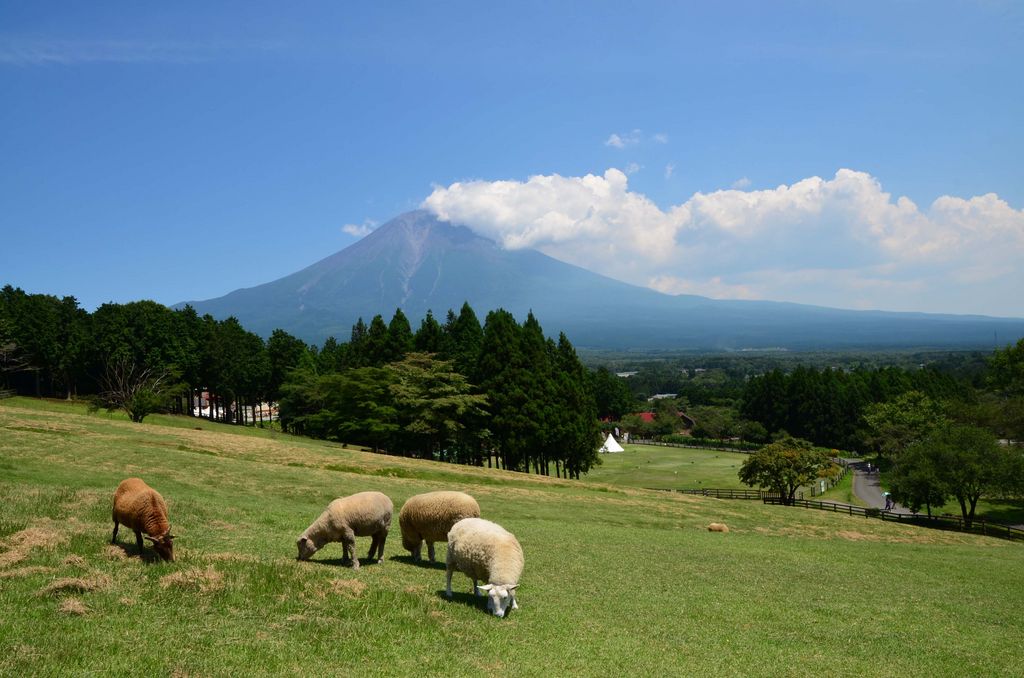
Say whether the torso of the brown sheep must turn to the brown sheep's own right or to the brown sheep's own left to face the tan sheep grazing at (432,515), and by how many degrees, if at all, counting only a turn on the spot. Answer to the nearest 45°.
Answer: approximately 45° to the brown sheep's own left

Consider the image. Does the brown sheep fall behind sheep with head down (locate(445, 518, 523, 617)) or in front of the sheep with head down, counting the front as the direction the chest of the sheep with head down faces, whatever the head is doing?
behind

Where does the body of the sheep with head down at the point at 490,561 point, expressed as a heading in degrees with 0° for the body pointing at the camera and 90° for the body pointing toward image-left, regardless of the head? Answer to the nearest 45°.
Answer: approximately 315°

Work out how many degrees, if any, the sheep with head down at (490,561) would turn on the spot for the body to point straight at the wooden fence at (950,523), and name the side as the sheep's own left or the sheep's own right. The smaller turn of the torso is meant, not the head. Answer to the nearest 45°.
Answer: approximately 90° to the sheep's own left

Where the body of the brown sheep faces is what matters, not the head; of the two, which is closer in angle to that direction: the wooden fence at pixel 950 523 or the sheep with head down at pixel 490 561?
the sheep with head down

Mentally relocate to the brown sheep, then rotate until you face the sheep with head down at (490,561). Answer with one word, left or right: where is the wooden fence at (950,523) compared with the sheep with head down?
left
